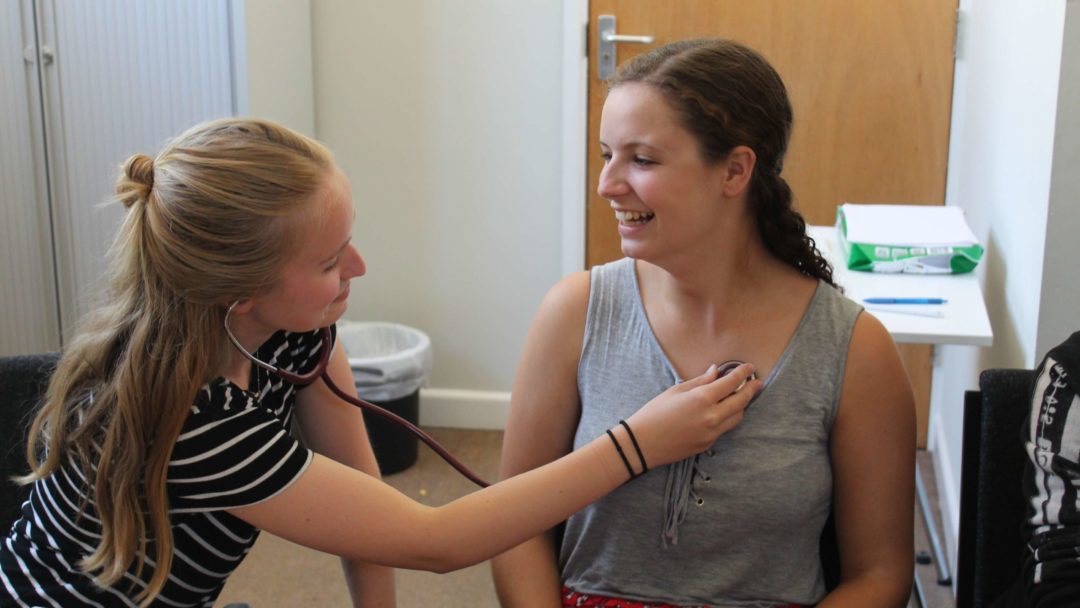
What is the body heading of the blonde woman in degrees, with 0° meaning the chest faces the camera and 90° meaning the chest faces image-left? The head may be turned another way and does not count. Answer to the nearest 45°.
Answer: approximately 270°

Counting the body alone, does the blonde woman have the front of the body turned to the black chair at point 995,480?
yes

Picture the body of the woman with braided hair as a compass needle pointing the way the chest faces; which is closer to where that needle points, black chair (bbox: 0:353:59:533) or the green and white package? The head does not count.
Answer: the black chair
